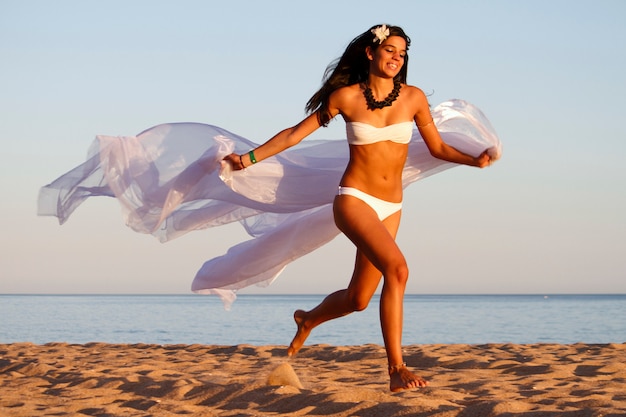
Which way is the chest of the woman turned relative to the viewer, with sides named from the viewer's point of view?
facing the viewer and to the right of the viewer
